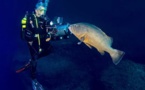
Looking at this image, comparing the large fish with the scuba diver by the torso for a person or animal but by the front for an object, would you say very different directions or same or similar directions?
very different directions

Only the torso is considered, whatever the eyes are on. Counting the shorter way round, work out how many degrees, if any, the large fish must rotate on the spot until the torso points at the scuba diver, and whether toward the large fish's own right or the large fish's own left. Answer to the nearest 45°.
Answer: approximately 45° to the large fish's own right

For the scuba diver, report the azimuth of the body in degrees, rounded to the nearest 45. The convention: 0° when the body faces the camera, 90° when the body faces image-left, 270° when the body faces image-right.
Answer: approximately 315°

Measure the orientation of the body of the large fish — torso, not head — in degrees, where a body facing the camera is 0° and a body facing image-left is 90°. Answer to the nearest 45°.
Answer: approximately 90°

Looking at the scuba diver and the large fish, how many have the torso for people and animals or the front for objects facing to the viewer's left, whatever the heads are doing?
1
